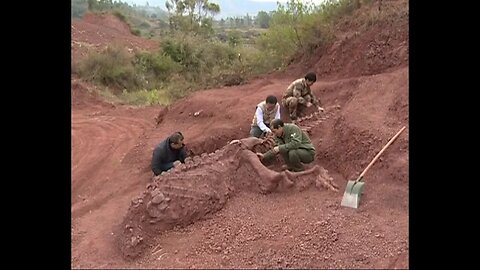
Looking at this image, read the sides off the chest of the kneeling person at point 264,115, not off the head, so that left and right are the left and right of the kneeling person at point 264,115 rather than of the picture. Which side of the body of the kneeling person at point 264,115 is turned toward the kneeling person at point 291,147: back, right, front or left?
front

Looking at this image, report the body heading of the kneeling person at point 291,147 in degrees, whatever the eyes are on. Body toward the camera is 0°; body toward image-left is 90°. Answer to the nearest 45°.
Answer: approximately 90°

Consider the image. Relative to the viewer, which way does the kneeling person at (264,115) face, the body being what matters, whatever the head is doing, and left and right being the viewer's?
facing the viewer and to the right of the viewer

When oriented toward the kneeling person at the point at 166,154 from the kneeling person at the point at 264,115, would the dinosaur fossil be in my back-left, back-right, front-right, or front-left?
front-left

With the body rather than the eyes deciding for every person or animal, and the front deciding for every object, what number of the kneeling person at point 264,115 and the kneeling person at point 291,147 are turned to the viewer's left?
1

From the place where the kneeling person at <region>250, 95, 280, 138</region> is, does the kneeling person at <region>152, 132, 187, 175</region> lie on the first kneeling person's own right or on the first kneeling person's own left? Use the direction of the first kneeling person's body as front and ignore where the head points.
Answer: on the first kneeling person's own right

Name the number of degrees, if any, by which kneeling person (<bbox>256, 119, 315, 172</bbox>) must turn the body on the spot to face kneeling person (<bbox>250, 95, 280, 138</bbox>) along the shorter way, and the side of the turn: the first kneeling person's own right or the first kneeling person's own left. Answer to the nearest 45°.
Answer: approximately 45° to the first kneeling person's own right

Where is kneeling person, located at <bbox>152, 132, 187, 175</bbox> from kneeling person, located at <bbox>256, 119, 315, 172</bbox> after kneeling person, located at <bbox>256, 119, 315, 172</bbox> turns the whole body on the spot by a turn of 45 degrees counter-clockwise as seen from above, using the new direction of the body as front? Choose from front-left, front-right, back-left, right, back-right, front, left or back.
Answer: front-right
